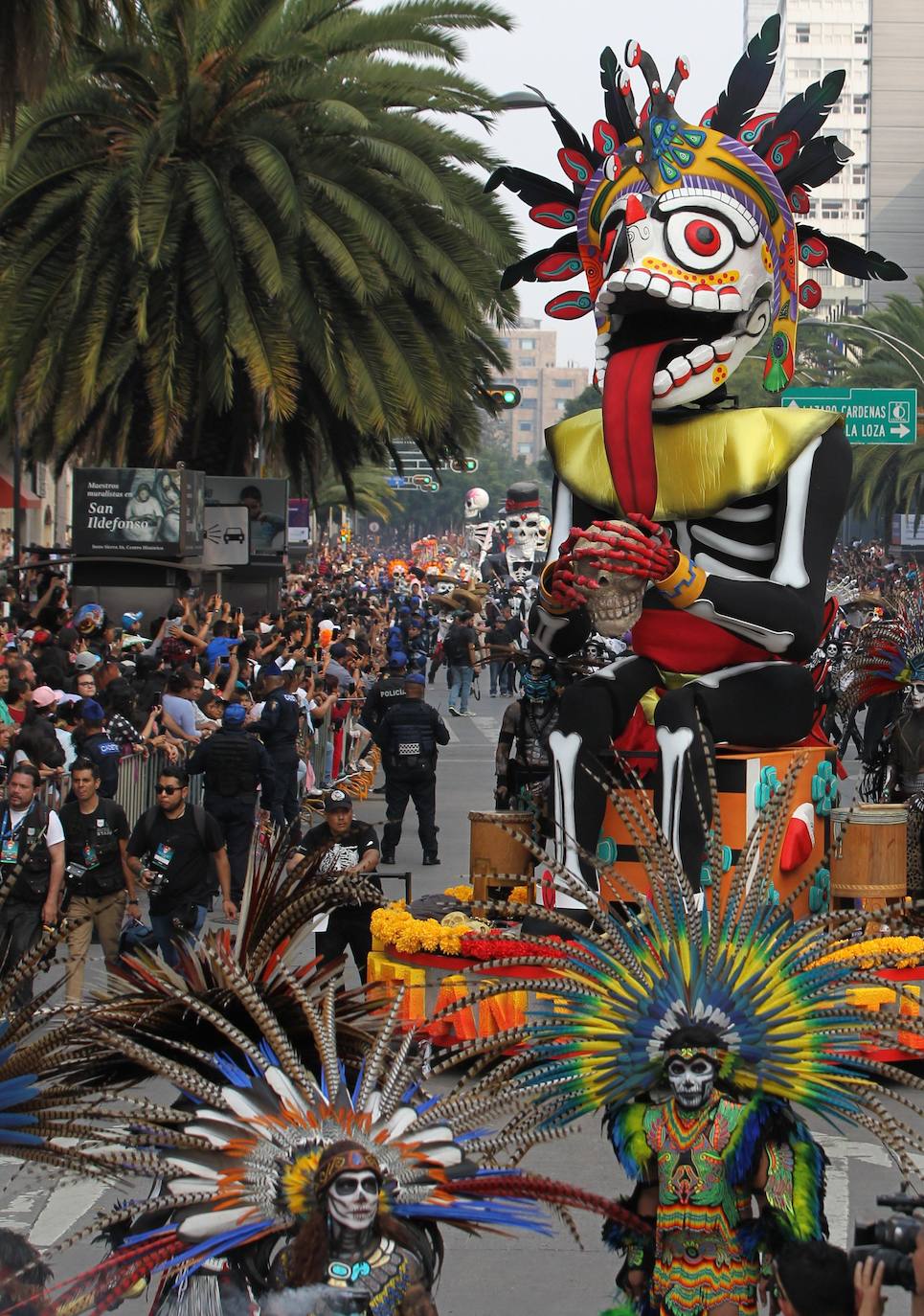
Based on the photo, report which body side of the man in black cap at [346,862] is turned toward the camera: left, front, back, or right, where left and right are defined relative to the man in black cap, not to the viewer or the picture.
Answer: front

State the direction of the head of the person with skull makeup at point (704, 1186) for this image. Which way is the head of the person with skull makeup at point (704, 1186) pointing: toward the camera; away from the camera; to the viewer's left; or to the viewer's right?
toward the camera

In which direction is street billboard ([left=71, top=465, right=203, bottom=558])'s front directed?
toward the camera

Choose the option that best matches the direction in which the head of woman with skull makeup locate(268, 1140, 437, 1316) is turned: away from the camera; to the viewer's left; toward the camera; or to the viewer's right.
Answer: toward the camera

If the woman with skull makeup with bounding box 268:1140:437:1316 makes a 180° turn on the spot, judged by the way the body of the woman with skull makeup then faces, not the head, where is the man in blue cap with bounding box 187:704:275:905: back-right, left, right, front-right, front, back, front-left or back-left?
front

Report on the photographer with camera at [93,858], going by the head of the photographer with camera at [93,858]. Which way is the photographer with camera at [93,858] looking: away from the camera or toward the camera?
toward the camera

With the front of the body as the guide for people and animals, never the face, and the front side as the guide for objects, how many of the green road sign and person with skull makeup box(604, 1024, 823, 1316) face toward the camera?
2

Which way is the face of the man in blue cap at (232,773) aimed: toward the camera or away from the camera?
away from the camera

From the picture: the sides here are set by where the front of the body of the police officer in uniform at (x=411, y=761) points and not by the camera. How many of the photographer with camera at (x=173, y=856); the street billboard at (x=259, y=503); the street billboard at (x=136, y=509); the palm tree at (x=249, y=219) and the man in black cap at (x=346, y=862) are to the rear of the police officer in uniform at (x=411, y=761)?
2

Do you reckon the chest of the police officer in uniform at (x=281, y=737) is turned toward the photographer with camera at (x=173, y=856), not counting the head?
no

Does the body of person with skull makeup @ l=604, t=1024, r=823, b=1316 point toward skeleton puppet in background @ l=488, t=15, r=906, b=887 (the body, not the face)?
no

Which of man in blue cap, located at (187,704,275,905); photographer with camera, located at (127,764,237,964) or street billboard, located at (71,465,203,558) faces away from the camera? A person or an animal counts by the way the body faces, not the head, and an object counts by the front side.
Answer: the man in blue cap

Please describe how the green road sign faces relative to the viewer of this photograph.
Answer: facing the viewer

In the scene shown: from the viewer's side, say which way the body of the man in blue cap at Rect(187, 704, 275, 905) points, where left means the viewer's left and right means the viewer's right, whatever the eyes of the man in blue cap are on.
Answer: facing away from the viewer

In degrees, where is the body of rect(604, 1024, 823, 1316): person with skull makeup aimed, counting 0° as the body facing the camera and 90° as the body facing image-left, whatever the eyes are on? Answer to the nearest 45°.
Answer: approximately 0°

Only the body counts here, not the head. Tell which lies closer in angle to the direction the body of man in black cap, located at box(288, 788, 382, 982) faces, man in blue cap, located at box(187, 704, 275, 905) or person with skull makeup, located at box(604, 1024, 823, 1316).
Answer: the person with skull makeup

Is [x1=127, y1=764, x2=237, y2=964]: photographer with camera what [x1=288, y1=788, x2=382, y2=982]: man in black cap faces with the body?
no

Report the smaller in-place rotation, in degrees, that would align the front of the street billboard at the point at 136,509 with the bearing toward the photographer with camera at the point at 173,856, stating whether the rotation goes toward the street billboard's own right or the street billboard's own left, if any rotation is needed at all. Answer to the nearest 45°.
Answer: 0° — it already faces them
